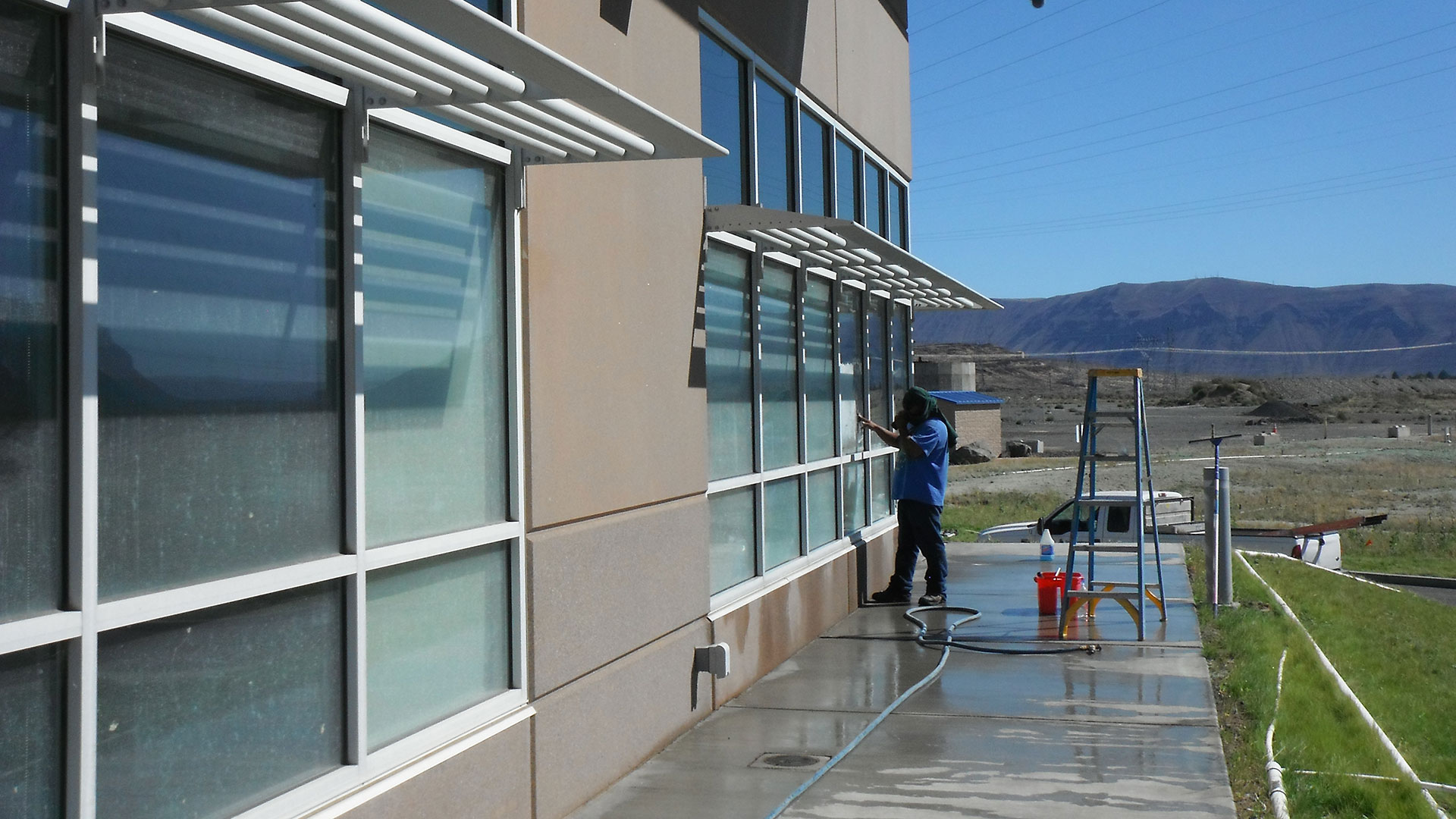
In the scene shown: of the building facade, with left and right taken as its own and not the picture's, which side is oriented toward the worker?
left

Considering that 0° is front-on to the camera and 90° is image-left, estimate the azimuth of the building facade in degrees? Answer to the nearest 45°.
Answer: approximately 315°

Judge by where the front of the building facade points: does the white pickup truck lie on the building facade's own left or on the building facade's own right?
on the building facade's own left

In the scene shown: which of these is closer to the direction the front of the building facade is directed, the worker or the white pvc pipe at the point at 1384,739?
the white pvc pipe

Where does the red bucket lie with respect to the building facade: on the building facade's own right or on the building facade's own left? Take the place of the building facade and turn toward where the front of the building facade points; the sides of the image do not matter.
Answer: on the building facade's own left

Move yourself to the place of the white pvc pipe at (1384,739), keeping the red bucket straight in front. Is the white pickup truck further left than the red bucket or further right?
right
